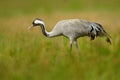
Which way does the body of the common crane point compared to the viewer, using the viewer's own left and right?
facing to the left of the viewer
